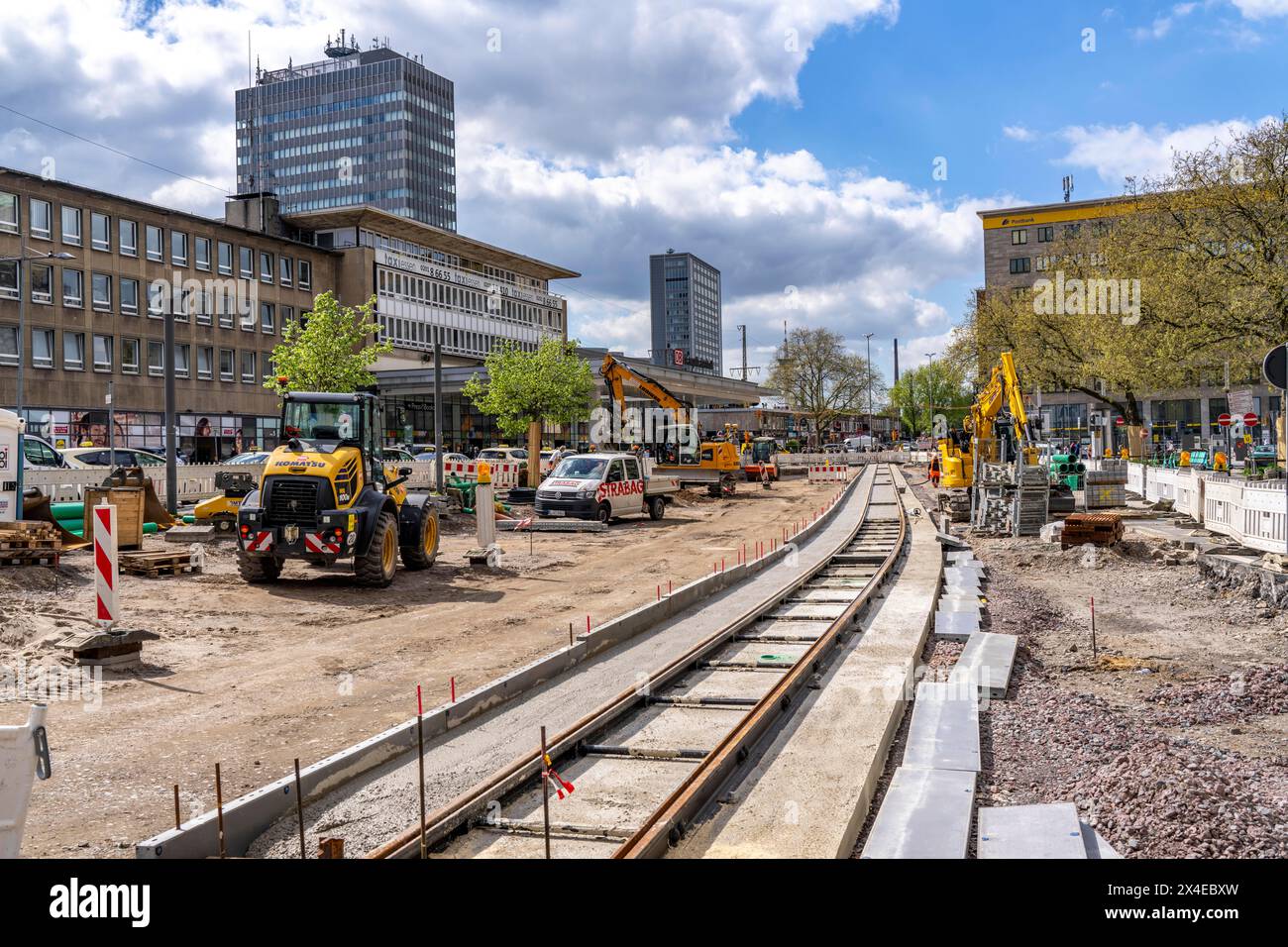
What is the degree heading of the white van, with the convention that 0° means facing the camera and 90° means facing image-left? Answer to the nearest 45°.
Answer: approximately 45°

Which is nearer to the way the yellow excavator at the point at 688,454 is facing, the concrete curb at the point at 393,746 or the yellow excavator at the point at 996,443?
the concrete curb

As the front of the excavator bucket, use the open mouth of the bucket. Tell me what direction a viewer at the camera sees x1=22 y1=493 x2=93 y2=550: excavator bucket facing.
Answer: facing to the right of the viewer

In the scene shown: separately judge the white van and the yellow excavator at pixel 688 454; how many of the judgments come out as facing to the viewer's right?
0

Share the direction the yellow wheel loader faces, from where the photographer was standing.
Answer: facing away from the viewer and to the right of the viewer

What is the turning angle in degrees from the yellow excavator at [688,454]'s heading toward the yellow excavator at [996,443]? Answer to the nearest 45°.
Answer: approximately 135° to its left

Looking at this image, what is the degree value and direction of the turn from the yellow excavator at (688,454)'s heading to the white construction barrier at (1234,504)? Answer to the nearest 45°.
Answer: approximately 135° to its left

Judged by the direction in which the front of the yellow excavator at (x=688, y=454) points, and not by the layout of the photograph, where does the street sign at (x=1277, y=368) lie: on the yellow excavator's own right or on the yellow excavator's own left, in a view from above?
on the yellow excavator's own left

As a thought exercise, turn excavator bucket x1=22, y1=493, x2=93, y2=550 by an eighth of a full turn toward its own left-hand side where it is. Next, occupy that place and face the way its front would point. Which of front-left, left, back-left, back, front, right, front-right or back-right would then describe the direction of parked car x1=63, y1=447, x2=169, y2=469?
front-left

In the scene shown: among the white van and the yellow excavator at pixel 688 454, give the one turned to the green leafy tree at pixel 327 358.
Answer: the yellow excavator

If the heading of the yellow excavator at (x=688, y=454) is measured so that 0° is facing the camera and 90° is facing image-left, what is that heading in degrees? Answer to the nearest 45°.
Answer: approximately 90°

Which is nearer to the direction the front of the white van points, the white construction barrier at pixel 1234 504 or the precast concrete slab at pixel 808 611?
the precast concrete slab

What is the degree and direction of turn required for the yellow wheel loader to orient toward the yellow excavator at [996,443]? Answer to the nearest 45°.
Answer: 0° — it already faces it

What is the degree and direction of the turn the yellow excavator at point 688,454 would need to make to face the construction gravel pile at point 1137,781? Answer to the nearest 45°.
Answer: approximately 90° to its left
